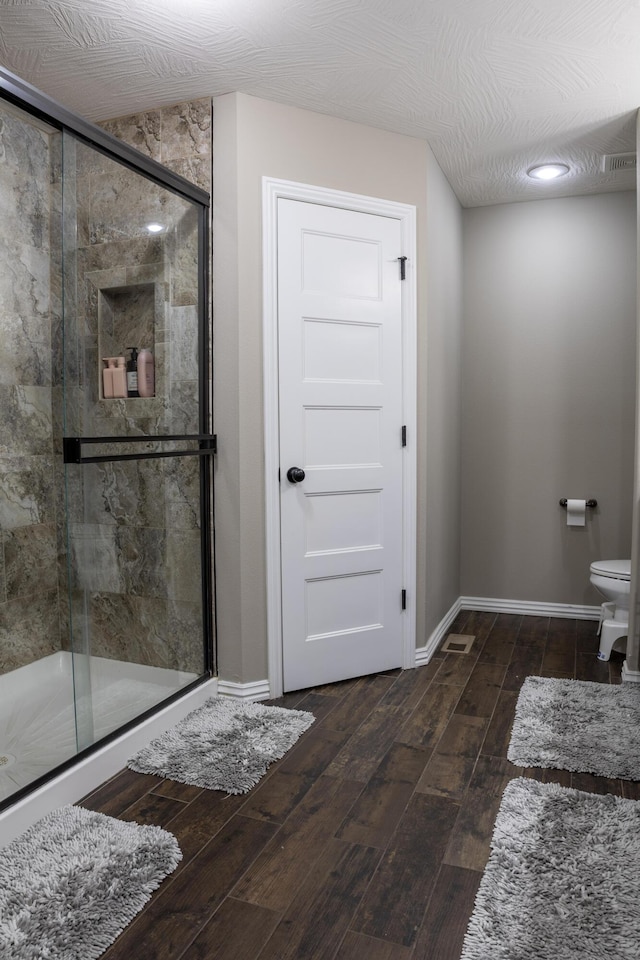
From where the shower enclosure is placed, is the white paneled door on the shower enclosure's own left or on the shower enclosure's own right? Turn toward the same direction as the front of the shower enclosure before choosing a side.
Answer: on the shower enclosure's own left

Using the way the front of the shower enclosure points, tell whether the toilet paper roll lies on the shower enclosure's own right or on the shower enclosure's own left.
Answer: on the shower enclosure's own left

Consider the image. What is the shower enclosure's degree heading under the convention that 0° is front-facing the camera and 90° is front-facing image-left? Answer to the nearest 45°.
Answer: approximately 315°

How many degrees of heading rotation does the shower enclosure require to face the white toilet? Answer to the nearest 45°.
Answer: approximately 45° to its left
